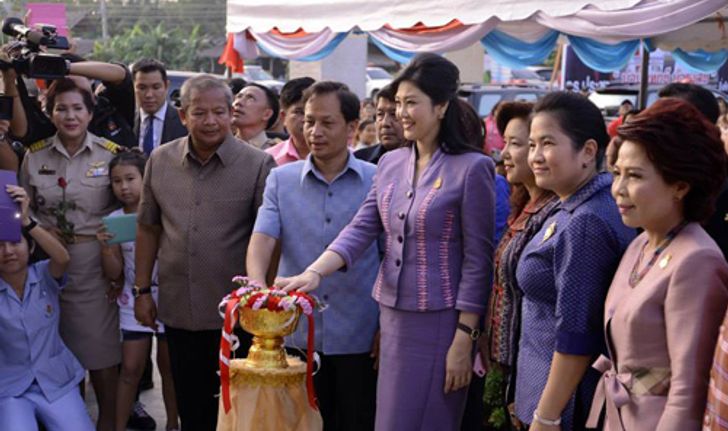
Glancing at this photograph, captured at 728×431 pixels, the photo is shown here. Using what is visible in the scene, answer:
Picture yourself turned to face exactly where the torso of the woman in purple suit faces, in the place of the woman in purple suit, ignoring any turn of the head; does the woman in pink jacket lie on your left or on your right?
on your left

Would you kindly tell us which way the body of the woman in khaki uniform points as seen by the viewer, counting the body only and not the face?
toward the camera

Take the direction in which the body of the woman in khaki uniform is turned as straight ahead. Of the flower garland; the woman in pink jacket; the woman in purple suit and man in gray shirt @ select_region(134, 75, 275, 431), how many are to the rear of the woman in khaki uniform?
0

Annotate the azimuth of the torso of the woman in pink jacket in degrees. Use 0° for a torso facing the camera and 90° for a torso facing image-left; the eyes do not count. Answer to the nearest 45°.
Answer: approximately 45°

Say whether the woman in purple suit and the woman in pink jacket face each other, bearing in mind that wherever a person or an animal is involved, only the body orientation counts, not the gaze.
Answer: no

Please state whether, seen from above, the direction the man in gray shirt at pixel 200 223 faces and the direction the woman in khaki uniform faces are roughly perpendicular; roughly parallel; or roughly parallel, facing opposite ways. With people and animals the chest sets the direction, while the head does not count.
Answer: roughly parallel

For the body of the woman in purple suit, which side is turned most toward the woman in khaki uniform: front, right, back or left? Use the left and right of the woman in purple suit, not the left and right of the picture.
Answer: right

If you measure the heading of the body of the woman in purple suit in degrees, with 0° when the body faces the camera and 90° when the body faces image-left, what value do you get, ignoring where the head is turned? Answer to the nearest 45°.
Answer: approximately 45°

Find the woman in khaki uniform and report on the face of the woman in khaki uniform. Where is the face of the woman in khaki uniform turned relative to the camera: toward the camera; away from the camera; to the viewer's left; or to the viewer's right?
toward the camera

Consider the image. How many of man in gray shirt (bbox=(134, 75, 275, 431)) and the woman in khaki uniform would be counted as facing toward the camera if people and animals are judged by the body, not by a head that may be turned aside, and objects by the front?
2

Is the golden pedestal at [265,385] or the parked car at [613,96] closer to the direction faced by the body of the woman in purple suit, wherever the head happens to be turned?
the golden pedestal

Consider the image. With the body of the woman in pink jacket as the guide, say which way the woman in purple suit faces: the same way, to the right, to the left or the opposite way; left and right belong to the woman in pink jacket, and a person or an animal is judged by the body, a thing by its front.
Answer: the same way

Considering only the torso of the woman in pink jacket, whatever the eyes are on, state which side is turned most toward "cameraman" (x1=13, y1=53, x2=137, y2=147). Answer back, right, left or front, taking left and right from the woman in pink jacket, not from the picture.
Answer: right

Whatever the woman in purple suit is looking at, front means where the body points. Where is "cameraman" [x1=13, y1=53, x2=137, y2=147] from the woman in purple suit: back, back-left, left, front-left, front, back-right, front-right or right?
right

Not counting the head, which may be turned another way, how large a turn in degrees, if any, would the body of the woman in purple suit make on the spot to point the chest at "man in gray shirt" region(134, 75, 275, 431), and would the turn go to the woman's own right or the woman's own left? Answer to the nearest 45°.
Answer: approximately 90° to the woman's own right
